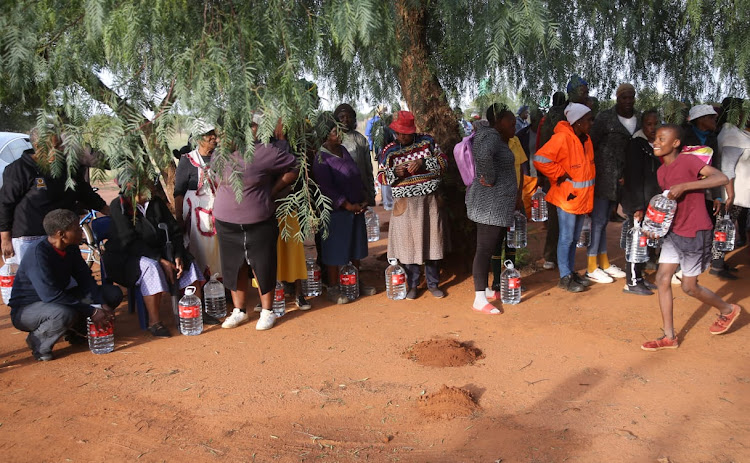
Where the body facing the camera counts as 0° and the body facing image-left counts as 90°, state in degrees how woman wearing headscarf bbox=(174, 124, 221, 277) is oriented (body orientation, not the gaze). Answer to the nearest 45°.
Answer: approximately 315°

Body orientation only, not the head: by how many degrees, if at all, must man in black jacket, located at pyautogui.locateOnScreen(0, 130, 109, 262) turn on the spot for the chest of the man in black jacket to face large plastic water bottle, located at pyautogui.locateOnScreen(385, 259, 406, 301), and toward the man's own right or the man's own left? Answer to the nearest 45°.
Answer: approximately 45° to the man's own left

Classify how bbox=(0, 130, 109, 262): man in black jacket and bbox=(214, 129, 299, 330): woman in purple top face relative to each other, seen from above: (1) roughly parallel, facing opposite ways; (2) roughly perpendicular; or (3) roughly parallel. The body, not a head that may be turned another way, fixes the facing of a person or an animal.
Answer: roughly perpendicular

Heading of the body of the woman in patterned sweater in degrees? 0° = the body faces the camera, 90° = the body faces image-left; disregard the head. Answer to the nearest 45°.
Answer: approximately 0°

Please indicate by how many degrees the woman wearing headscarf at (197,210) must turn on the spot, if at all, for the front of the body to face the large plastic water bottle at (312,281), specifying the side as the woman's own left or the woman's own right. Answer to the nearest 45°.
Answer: approximately 45° to the woman's own left

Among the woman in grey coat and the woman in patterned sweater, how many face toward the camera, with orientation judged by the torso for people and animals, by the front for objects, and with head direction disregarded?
1

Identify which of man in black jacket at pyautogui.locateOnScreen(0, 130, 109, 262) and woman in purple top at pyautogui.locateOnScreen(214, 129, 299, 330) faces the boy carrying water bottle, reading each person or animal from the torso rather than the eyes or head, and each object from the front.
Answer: the man in black jacket
